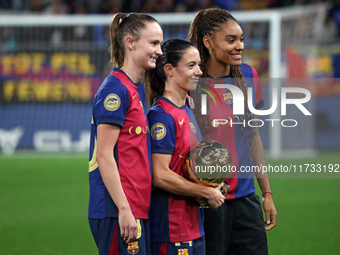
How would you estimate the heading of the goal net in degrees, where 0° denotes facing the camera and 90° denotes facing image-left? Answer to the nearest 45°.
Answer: approximately 0°

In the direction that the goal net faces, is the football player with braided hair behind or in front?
in front

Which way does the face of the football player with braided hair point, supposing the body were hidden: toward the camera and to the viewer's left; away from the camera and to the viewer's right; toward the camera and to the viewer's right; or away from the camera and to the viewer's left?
toward the camera and to the viewer's right
